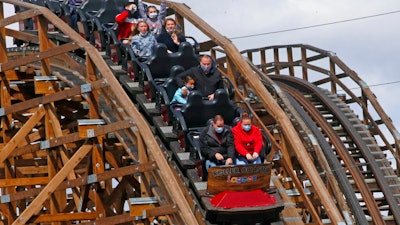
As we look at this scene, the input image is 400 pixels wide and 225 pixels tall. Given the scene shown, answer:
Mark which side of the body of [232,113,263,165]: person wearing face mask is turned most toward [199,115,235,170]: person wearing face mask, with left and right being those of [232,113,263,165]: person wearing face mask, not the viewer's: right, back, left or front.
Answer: right

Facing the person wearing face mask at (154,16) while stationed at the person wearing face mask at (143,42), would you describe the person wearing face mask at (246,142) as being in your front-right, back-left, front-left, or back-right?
back-right

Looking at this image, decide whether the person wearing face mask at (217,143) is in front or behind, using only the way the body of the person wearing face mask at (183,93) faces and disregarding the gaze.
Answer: in front

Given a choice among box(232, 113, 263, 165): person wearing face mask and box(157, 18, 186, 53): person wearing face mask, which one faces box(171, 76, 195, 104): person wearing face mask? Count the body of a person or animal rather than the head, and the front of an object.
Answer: box(157, 18, 186, 53): person wearing face mask

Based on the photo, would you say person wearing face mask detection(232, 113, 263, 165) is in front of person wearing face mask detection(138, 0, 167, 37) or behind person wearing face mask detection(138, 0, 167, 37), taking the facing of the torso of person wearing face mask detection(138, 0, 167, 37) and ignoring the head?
in front
